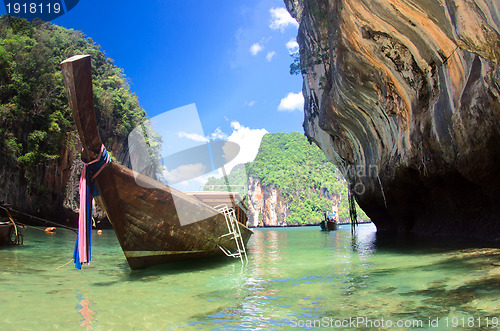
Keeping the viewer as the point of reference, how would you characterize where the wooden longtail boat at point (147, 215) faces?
facing the viewer and to the left of the viewer

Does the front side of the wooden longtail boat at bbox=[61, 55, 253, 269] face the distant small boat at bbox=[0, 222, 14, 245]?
no

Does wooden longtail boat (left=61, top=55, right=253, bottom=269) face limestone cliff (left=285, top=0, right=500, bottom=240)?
no
